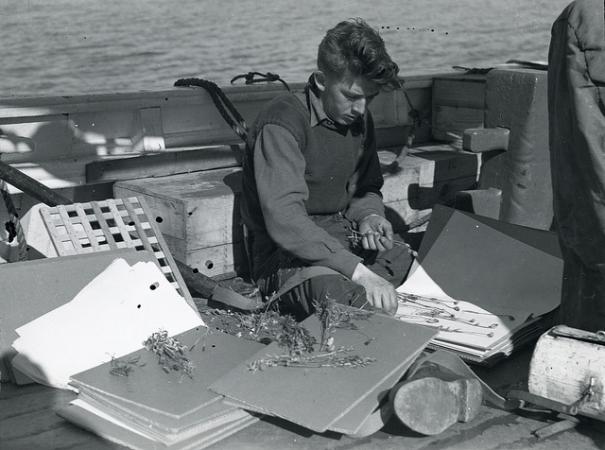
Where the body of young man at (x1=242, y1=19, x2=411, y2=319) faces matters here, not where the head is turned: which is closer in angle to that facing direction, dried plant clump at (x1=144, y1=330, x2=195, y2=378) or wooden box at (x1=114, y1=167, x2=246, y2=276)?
the dried plant clump

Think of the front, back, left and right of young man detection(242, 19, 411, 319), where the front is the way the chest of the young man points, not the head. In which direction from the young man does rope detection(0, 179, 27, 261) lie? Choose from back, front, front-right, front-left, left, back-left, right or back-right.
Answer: back-right

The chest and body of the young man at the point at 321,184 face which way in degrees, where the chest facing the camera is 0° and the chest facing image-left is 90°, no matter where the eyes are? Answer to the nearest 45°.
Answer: approximately 315°

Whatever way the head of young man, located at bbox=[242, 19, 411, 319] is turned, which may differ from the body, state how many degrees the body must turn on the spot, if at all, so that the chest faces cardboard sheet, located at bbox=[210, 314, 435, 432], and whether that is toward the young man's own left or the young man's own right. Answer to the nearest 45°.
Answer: approximately 45° to the young man's own right

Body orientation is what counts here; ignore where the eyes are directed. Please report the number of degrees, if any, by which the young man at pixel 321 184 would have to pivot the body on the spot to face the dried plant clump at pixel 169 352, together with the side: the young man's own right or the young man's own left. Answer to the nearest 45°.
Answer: approximately 90° to the young man's own right

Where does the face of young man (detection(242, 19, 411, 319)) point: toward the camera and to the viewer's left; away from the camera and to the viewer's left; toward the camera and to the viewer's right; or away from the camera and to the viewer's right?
toward the camera and to the viewer's right

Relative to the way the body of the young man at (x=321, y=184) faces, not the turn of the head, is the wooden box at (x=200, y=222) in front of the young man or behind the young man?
behind

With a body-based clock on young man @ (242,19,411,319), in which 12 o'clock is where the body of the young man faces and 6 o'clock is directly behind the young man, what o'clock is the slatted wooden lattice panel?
The slatted wooden lattice panel is roughly at 5 o'clock from the young man.

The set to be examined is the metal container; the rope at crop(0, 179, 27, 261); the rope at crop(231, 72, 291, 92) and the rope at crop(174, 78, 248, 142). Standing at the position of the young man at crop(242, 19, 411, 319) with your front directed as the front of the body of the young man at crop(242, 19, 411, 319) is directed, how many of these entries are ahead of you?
1

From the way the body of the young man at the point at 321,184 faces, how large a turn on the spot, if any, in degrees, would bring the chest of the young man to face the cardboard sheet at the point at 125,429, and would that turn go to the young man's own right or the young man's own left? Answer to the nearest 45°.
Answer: approximately 90° to the young man's own right

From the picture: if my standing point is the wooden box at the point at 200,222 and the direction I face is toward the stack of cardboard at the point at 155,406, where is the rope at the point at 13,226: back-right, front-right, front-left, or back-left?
front-right

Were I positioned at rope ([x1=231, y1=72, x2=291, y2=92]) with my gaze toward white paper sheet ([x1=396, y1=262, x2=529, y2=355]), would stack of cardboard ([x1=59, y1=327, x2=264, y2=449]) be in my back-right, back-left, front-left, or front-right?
front-right
